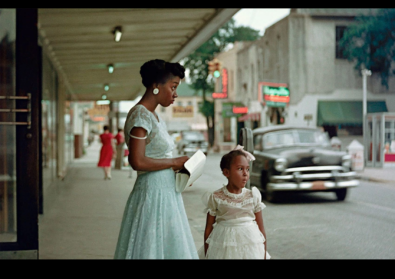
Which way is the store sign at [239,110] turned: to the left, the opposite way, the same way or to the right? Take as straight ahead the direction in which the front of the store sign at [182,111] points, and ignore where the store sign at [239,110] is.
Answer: the same way

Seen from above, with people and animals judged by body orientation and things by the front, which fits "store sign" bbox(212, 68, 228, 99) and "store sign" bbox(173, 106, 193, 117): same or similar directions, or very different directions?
same or similar directions

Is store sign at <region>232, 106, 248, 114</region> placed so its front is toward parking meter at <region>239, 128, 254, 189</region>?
yes

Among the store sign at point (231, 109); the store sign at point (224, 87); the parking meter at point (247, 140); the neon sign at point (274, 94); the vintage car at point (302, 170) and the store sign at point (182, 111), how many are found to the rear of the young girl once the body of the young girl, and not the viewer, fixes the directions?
6

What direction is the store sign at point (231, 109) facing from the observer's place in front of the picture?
facing the viewer

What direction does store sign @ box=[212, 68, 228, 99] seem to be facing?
toward the camera

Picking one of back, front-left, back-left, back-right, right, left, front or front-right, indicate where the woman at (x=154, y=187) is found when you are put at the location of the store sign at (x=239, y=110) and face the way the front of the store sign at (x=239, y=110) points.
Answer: front

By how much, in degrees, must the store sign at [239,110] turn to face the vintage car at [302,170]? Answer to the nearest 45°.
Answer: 0° — it already faces it

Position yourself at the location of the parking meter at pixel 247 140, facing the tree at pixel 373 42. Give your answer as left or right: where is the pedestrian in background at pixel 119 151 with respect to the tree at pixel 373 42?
left

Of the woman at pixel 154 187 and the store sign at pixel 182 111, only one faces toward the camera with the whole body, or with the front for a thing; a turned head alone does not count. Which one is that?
the store sign

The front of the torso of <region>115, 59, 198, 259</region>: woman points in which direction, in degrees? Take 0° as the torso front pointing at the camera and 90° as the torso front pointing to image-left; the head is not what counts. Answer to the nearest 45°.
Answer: approximately 270°

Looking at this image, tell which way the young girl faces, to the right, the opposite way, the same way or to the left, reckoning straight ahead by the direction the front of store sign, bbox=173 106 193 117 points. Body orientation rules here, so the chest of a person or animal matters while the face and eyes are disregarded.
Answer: the same way

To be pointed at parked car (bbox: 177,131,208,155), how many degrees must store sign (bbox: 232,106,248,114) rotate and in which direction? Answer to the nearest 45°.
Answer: approximately 45° to its right

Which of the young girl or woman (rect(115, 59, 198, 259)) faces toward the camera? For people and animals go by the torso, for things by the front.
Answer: the young girl

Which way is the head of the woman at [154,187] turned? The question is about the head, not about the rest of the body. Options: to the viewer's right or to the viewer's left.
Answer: to the viewer's right

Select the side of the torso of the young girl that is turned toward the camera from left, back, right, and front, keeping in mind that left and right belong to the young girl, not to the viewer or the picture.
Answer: front
